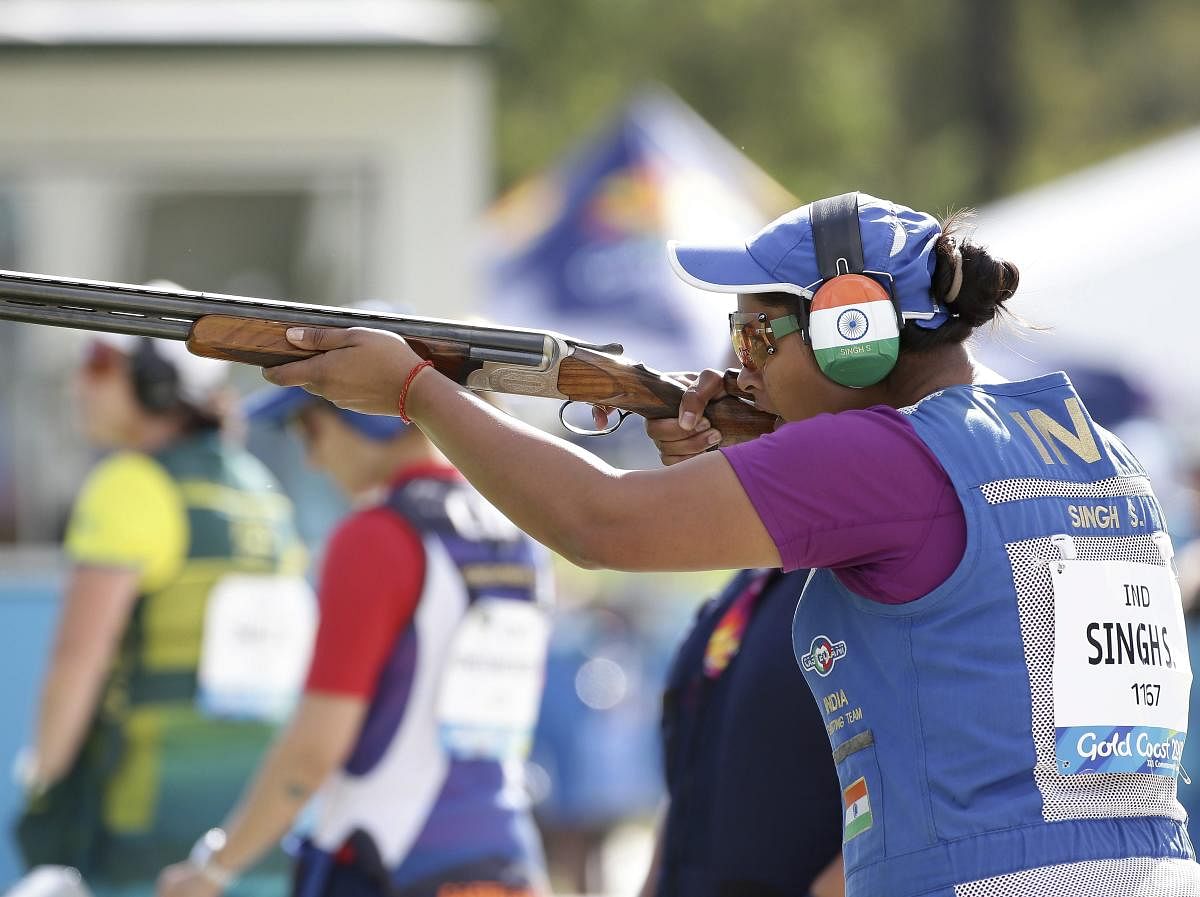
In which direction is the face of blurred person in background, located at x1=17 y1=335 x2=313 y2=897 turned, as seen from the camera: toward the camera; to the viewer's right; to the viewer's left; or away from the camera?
to the viewer's left

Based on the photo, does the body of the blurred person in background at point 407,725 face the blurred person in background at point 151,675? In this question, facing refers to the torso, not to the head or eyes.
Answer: yes

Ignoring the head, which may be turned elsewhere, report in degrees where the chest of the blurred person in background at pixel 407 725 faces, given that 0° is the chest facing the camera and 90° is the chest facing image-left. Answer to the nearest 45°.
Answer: approximately 135°

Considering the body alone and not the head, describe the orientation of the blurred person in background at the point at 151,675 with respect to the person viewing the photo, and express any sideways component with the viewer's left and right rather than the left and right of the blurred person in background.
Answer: facing away from the viewer and to the left of the viewer

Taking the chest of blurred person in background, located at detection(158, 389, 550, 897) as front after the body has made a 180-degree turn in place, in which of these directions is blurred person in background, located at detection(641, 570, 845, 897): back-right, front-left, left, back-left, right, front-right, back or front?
front
